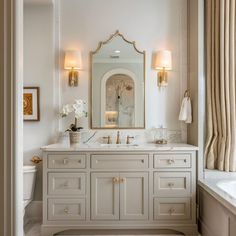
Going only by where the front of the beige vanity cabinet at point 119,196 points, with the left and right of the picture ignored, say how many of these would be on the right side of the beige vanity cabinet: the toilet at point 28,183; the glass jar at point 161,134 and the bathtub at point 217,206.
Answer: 1

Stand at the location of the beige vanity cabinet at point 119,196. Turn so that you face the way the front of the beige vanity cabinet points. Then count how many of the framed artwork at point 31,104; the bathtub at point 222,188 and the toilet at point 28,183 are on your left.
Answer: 1

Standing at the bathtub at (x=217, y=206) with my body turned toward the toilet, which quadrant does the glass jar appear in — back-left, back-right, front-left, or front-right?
front-right

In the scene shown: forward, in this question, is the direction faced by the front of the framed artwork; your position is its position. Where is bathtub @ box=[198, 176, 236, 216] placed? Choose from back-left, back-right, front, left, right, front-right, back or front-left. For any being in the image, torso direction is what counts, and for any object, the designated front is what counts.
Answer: front-left

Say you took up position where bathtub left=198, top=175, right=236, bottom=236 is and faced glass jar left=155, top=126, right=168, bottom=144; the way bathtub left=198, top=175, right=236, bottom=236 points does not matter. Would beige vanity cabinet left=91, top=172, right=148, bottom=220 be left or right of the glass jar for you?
left

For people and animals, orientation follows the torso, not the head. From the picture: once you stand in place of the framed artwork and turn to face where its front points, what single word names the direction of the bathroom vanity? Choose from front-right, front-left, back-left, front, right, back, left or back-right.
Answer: front-left

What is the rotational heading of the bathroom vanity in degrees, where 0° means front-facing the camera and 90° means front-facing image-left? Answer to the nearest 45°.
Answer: approximately 0°

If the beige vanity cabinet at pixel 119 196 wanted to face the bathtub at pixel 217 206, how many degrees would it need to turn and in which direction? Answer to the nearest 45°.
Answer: approximately 90° to its left

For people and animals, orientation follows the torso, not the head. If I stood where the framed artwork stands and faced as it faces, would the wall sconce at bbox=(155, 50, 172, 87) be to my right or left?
on my left
